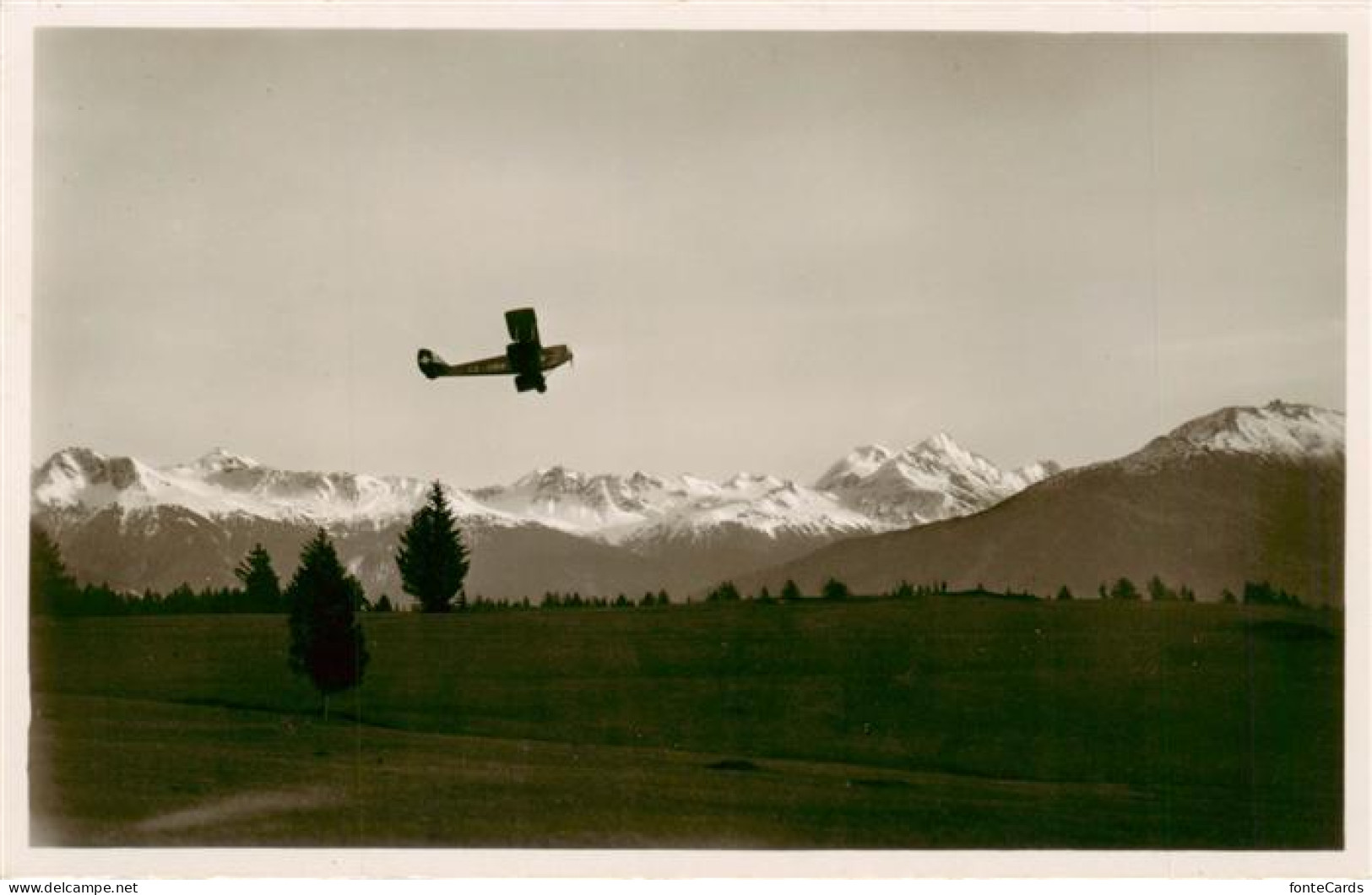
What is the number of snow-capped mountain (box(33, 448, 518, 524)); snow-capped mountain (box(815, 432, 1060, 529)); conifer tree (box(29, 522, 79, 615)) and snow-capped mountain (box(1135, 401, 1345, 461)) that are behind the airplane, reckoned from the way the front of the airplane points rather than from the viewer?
2

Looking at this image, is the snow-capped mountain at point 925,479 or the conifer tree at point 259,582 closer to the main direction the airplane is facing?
the snow-capped mountain

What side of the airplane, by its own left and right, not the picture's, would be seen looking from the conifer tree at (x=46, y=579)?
back

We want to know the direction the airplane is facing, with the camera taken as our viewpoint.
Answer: facing to the right of the viewer
